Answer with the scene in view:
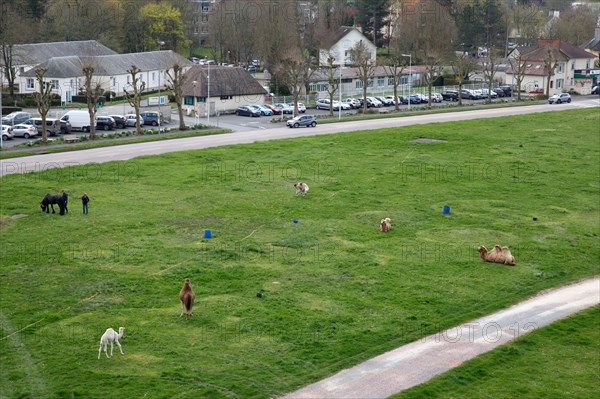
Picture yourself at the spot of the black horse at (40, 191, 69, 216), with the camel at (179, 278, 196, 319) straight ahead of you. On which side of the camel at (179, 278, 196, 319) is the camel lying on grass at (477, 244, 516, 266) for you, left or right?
left

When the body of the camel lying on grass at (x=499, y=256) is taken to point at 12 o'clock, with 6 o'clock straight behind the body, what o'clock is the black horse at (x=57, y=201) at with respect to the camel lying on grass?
The black horse is roughly at 12 o'clock from the camel lying on grass.

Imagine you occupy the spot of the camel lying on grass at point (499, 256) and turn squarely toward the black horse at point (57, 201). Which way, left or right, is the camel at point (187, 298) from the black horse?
left

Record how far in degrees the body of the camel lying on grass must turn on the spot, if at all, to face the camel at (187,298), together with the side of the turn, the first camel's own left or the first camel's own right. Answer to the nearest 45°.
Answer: approximately 45° to the first camel's own left

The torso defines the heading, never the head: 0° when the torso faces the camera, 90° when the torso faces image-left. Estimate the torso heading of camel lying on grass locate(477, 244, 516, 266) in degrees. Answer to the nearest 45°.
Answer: approximately 90°

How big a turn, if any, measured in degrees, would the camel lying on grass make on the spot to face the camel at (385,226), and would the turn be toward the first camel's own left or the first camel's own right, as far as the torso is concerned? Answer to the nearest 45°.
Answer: approximately 45° to the first camel's own right
